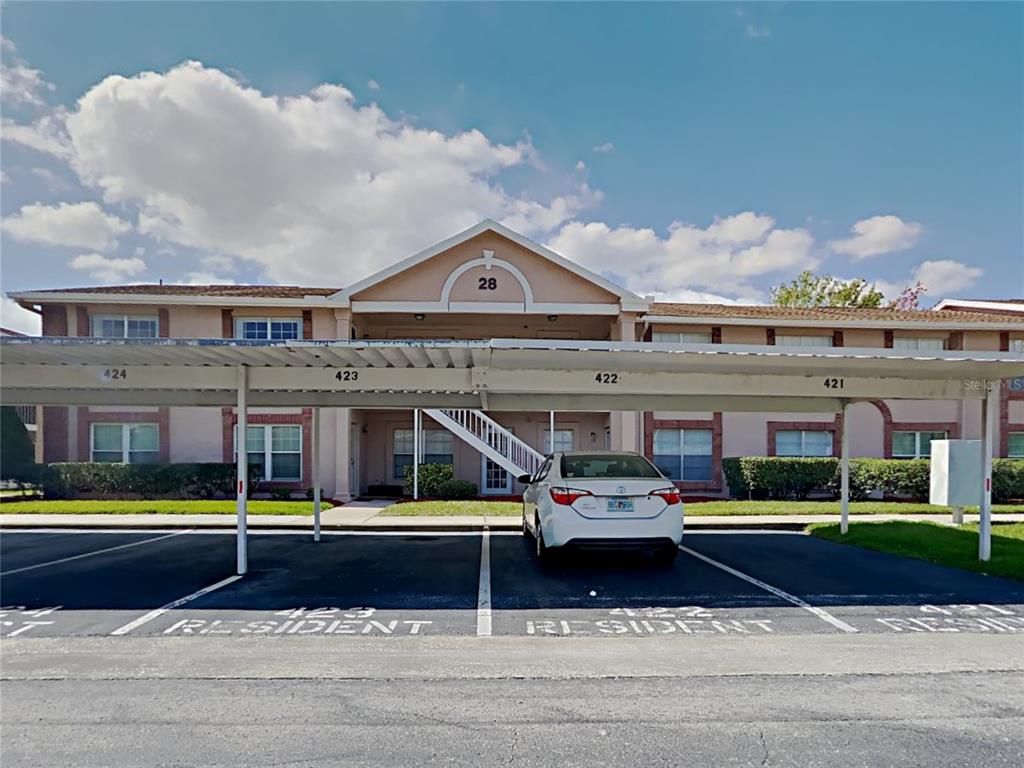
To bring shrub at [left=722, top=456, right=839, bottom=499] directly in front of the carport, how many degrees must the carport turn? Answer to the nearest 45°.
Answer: approximately 135° to its left

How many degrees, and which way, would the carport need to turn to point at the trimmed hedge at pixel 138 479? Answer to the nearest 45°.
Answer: approximately 135° to its right

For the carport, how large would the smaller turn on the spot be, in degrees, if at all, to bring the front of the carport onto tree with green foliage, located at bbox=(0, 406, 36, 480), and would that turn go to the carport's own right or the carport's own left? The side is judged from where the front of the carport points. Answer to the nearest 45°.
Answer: approximately 135° to the carport's own right

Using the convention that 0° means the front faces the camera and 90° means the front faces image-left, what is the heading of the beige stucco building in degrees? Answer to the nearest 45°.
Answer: approximately 0°

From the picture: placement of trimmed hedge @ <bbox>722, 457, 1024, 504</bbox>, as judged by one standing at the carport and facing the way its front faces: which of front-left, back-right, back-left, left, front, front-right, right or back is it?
back-left

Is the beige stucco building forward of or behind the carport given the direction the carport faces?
behind

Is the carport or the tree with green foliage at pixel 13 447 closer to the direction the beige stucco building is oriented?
the carport

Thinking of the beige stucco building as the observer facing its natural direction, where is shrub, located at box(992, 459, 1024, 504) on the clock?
The shrub is roughly at 9 o'clock from the beige stucco building.

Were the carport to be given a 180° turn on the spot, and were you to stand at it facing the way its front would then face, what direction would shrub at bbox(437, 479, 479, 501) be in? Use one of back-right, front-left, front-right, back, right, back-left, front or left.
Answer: front

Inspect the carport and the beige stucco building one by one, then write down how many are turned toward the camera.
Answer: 2

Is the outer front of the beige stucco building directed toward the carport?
yes

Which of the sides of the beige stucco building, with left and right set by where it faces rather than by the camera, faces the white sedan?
front

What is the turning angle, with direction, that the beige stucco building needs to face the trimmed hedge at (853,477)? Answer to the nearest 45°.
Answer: approximately 90° to its left

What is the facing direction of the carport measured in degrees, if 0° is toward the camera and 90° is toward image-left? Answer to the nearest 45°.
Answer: approximately 0°

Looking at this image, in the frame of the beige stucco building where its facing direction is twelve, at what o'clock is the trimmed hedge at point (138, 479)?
The trimmed hedge is roughly at 3 o'clock from the beige stucco building.
